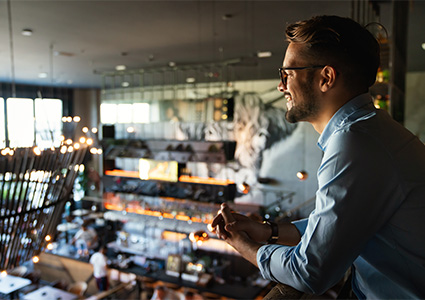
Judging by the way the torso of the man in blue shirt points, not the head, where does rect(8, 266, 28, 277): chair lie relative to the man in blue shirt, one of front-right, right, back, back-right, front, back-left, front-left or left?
front-right

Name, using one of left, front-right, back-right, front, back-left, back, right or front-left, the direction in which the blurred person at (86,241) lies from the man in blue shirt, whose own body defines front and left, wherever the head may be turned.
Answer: front-right

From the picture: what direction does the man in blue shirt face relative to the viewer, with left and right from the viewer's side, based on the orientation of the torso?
facing to the left of the viewer

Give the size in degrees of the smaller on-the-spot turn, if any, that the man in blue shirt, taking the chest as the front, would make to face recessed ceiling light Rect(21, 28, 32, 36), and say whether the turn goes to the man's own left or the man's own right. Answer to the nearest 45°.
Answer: approximately 45° to the man's own right

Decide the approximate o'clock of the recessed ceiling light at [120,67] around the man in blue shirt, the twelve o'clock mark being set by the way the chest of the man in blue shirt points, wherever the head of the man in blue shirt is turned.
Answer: The recessed ceiling light is roughly at 2 o'clock from the man in blue shirt.

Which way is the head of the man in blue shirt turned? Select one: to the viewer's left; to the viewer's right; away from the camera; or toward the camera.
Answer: to the viewer's left

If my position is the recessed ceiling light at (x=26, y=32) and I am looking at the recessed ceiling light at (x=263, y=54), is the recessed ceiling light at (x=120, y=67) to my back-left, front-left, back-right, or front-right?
front-left

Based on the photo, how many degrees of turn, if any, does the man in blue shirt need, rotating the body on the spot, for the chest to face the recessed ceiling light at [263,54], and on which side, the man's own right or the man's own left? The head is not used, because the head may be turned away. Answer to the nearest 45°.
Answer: approximately 90° to the man's own right

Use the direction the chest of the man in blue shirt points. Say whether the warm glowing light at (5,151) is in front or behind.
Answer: in front
